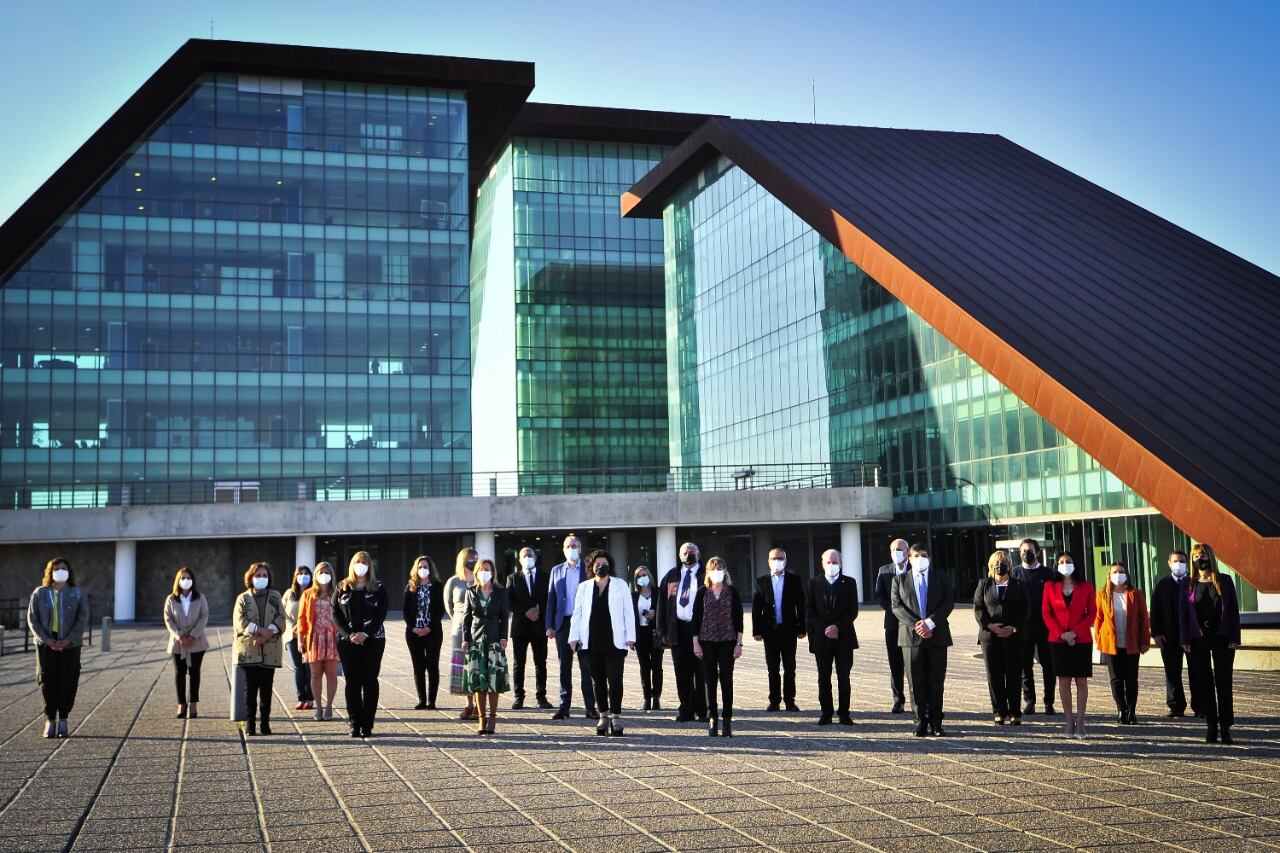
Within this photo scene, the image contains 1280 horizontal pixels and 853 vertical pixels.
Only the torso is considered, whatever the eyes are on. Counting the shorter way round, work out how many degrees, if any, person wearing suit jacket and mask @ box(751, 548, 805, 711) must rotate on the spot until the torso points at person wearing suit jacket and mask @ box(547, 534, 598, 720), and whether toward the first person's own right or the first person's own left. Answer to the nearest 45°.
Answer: approximately 90° to the first person's own right

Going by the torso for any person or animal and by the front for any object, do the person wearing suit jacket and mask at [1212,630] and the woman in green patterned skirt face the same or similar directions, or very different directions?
same or similar directions

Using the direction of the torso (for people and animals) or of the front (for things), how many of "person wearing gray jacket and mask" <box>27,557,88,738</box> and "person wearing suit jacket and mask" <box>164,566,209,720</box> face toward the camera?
2

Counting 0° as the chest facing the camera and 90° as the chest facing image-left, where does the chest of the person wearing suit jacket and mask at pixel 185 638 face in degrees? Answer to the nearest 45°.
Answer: approximately 0°

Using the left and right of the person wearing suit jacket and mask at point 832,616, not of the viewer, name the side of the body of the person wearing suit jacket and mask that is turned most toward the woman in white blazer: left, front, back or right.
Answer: right

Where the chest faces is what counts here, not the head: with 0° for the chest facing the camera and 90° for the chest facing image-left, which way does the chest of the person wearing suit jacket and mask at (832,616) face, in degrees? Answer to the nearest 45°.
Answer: approximately 0°

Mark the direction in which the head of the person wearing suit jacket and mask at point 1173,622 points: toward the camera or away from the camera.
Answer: toward the camera

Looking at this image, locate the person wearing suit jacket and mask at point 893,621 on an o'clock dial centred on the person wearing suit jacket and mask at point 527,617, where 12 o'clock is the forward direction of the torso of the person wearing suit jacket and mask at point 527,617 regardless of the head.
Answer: the person wearing suit jacket and mask at point 893,621 is roughly at 10 o'clock from the person wearing suit jacket and mask at point 527,617.

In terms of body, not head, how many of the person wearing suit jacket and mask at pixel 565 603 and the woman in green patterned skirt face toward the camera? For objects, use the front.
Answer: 2

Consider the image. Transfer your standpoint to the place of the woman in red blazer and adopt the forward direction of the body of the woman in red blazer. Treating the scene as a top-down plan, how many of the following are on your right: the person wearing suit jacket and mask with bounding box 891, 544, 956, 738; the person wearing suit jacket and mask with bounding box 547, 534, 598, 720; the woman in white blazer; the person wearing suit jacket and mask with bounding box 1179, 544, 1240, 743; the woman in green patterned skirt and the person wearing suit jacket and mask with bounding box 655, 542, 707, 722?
5
